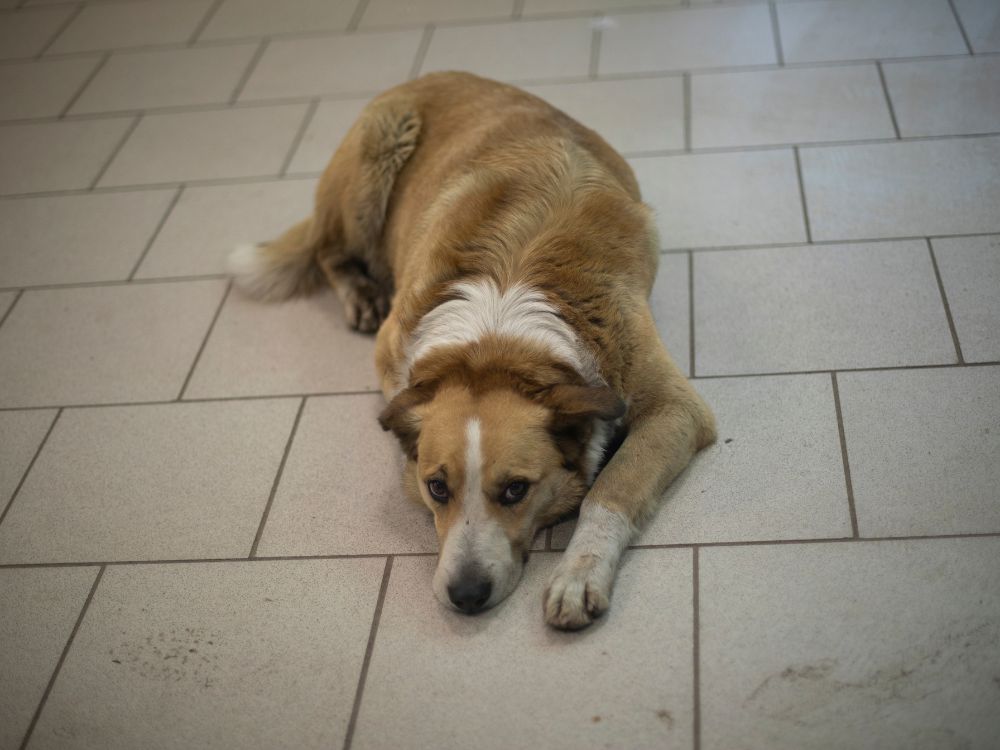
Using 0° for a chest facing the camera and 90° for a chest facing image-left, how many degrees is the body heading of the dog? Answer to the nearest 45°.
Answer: approximately 0°
